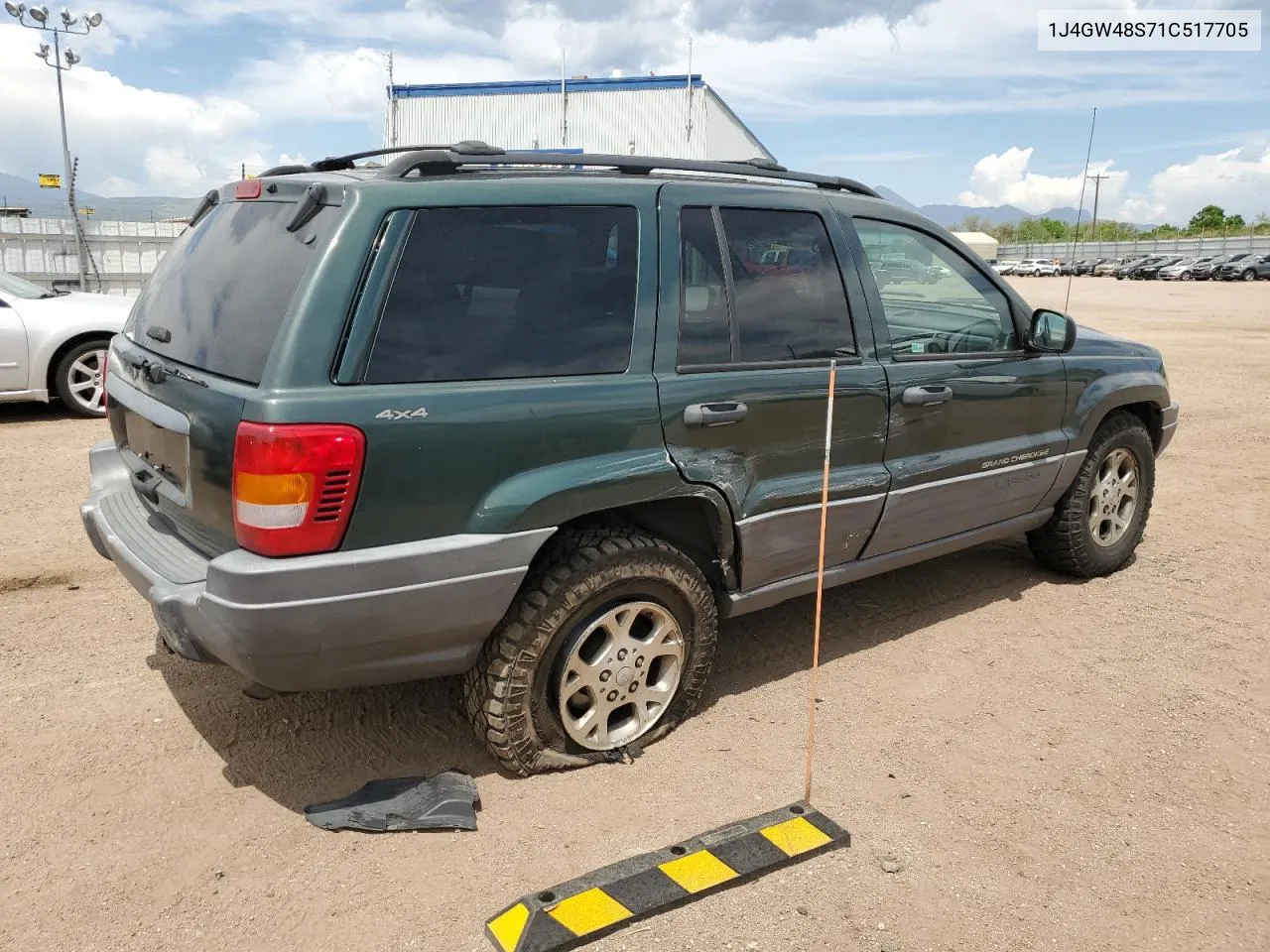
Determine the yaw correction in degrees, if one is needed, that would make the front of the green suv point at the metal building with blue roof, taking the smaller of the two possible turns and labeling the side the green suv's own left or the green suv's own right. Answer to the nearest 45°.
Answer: approximately 45° to the green suv's own left

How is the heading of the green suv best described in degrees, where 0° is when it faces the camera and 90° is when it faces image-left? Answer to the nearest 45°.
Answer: approximately 225°

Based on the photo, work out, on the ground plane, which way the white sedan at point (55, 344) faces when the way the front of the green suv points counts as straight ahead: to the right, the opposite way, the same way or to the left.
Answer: the same way

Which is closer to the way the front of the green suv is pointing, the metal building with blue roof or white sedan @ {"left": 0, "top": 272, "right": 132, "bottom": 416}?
the metal building with blue roof

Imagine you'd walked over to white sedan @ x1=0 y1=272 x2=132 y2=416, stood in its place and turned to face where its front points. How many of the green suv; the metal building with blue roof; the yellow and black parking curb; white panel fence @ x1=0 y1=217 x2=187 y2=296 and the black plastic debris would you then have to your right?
3

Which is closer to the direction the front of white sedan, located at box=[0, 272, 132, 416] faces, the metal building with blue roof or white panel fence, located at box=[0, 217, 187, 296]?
the metal building with blue roof

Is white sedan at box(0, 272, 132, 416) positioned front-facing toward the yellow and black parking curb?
no

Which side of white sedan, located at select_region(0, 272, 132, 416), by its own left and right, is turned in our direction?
right

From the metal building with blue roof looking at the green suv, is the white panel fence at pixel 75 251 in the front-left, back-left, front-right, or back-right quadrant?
front-right

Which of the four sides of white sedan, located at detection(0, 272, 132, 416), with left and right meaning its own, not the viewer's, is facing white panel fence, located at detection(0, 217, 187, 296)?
left

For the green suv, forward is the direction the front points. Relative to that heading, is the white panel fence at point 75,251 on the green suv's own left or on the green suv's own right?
on the green suv's own left

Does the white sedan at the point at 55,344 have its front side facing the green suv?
no
